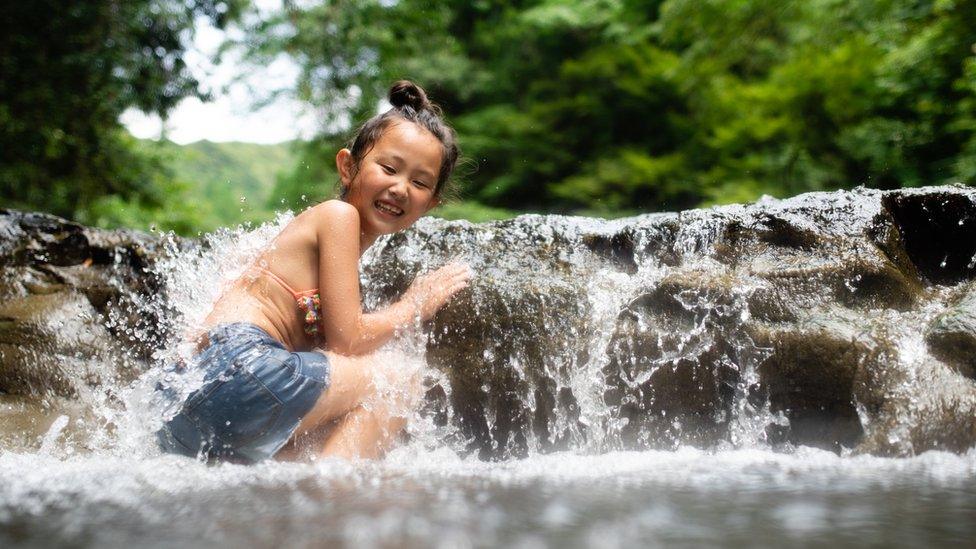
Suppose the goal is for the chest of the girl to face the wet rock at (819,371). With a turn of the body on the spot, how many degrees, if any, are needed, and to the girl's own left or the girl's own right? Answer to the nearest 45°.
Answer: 0° — they already face it

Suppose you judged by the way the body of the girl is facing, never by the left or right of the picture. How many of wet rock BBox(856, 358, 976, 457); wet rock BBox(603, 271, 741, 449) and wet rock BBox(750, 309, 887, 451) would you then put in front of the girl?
3

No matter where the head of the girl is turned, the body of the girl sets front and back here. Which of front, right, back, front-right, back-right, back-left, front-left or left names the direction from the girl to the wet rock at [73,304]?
back-left

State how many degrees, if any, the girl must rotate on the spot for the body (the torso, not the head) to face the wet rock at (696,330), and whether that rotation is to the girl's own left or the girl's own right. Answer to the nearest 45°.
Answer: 0° — they already face it

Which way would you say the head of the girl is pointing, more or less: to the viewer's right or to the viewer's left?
to the viewer's right

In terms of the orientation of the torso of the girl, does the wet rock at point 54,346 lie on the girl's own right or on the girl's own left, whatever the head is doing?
on the girl's own left

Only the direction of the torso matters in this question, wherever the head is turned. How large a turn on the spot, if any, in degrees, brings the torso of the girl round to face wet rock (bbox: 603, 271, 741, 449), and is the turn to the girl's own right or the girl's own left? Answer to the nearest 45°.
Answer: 0° — they already face it

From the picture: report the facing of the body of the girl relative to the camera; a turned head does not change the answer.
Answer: to the viewer's right
